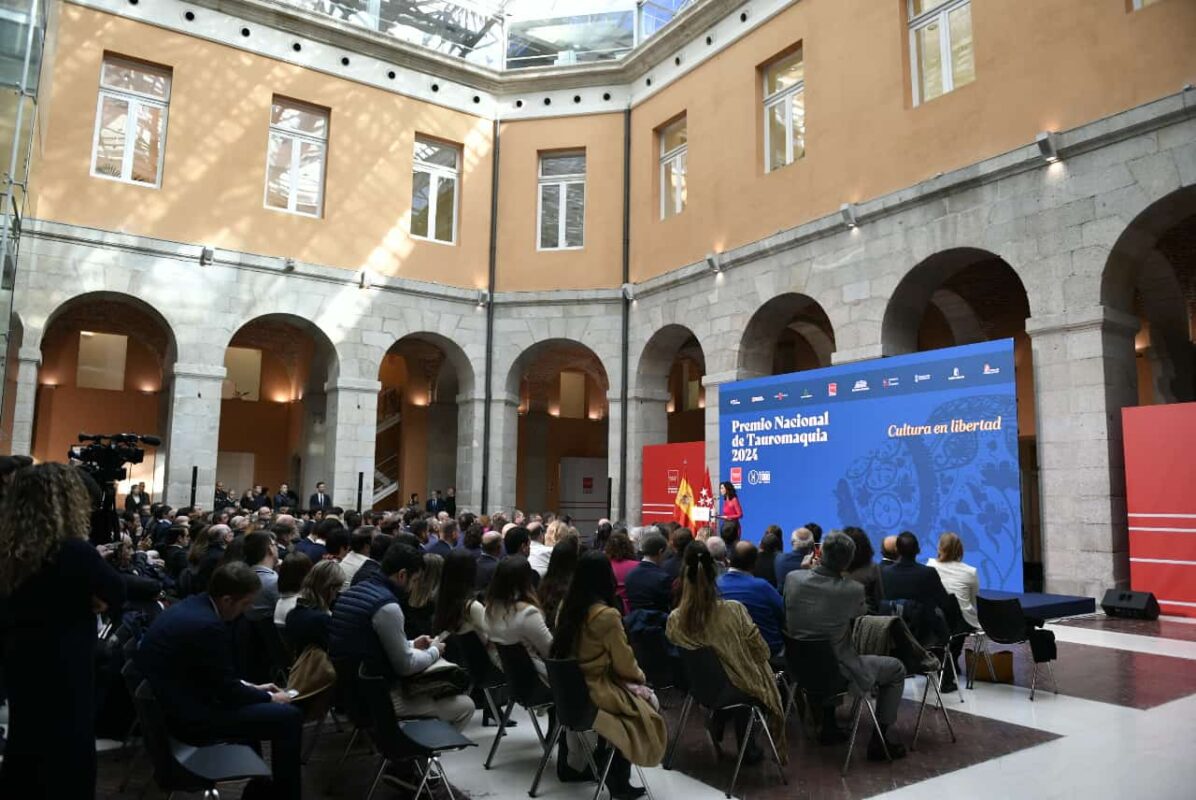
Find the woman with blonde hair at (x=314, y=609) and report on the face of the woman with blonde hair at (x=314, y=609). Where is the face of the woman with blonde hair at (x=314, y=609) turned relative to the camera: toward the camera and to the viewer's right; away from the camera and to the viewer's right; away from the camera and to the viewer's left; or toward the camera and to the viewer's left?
away from the camera and to the viewer's right

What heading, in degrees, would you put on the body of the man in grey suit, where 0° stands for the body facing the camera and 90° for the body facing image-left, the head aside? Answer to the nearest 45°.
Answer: approximately 225°

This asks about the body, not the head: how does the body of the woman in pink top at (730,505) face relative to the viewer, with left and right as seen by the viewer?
facing to the left of the viewer

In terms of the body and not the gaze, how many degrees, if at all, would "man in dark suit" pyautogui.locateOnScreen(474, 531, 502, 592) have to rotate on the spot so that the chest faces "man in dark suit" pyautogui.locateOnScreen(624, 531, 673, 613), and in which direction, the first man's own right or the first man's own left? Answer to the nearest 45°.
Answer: approximately 90° to the first man's own right

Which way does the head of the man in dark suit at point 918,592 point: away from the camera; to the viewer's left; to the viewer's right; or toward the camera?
away from the camera

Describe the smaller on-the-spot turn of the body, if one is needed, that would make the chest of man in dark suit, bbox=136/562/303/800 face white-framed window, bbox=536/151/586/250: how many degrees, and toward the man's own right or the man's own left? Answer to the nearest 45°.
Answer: approximately 45° to the man's own left

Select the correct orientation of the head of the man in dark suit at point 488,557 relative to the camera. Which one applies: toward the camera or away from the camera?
away from the camera

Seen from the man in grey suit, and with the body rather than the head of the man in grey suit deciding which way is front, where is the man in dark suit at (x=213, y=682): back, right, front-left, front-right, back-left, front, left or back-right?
back

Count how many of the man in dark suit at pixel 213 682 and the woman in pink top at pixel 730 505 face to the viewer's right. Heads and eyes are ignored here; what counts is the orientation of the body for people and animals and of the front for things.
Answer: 1

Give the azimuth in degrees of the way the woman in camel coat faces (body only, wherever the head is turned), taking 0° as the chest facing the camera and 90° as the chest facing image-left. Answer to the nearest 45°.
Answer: approximately 225°
